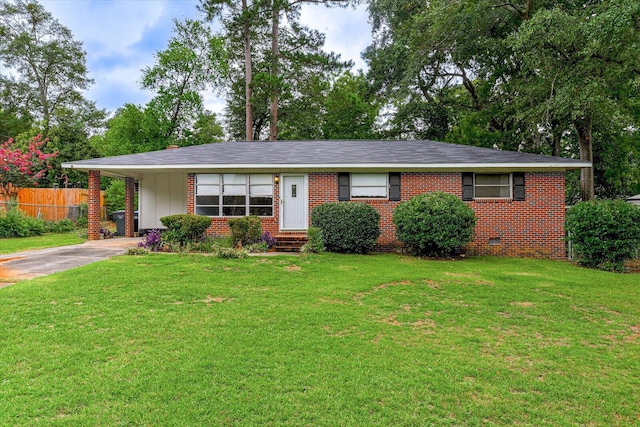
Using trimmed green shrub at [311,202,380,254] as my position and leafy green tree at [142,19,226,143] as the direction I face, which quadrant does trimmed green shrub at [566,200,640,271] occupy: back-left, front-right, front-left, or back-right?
back-right

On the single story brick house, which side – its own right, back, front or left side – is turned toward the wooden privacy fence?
right

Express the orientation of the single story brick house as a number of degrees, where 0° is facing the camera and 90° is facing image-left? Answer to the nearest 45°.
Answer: approximately 0°

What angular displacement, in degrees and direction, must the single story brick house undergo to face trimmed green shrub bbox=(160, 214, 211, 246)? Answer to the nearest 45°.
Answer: approximately 90° to its right

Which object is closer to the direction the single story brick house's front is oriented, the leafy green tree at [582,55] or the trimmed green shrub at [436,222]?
the trimmed green shrub

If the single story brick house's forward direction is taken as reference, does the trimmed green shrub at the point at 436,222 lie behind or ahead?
ahead

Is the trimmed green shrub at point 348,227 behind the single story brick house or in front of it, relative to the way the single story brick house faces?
in front

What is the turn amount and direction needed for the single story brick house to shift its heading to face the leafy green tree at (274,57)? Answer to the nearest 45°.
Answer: approximately 135° to its right

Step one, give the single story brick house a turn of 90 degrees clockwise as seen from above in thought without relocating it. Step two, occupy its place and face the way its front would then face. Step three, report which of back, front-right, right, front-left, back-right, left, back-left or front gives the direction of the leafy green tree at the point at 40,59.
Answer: front-right

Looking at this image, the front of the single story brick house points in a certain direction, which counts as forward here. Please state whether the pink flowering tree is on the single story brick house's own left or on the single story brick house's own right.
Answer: on the single story brick house's own right

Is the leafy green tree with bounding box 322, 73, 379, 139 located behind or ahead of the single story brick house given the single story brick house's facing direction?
behind

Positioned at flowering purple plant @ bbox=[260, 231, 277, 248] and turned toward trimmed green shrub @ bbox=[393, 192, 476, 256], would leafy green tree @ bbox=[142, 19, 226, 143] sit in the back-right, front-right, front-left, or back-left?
back-left

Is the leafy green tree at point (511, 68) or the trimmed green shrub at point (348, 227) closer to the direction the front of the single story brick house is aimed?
the trimmed green shrub

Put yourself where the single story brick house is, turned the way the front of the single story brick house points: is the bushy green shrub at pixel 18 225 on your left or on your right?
on your right

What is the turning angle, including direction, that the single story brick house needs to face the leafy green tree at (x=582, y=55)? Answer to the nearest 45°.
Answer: approximately 90° to its left
